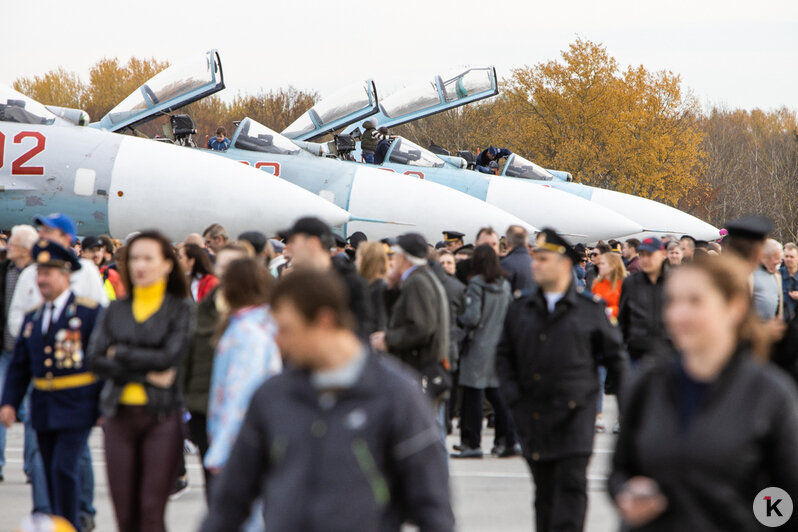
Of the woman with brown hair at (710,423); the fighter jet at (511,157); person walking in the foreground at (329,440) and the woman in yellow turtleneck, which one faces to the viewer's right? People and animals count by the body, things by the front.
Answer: the fighter jet

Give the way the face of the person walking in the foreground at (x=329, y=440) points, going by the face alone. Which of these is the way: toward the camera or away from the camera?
toward the camera

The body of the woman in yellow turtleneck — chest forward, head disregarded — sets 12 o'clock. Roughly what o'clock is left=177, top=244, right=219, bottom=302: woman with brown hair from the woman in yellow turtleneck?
The woman with brown hair is roughly at 5 o'clock from the woman in yellow turtleneck.

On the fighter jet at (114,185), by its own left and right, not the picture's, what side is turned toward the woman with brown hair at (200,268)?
right

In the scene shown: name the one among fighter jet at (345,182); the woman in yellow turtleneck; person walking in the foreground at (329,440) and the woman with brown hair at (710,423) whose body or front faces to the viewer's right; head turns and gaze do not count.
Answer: the fighter jet

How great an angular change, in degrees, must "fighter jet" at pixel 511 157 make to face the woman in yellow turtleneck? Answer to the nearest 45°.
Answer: approximately 90° to its right

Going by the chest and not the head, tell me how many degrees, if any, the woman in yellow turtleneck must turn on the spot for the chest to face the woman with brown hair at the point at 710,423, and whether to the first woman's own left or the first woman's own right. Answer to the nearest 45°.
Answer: approximately 90° to the first woman's own left

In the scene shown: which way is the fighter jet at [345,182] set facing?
to the viewer's right

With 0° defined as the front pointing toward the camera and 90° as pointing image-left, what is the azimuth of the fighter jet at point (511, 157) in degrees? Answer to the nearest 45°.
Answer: approximately 270°

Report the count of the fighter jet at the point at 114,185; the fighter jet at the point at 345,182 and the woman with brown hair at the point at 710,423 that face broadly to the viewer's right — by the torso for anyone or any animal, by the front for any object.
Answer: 2

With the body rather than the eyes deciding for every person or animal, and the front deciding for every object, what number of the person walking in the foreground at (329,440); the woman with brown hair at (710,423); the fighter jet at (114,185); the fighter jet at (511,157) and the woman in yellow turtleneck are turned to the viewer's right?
2

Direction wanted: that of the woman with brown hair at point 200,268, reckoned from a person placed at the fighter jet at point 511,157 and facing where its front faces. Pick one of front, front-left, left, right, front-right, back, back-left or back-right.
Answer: right

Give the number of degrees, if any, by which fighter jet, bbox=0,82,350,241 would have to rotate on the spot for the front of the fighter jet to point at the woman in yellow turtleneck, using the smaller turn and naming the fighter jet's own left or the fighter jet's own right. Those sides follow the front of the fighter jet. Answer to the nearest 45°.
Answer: approximately 90° to the fighter jet's own right

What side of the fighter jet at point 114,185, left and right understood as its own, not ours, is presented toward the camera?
right

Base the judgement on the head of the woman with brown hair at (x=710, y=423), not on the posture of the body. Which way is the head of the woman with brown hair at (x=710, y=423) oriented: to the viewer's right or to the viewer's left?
to the viewer's left
